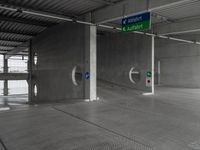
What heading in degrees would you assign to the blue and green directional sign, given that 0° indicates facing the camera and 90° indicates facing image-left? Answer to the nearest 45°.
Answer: approximately 45°

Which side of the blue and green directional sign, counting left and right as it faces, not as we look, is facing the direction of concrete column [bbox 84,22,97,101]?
right
